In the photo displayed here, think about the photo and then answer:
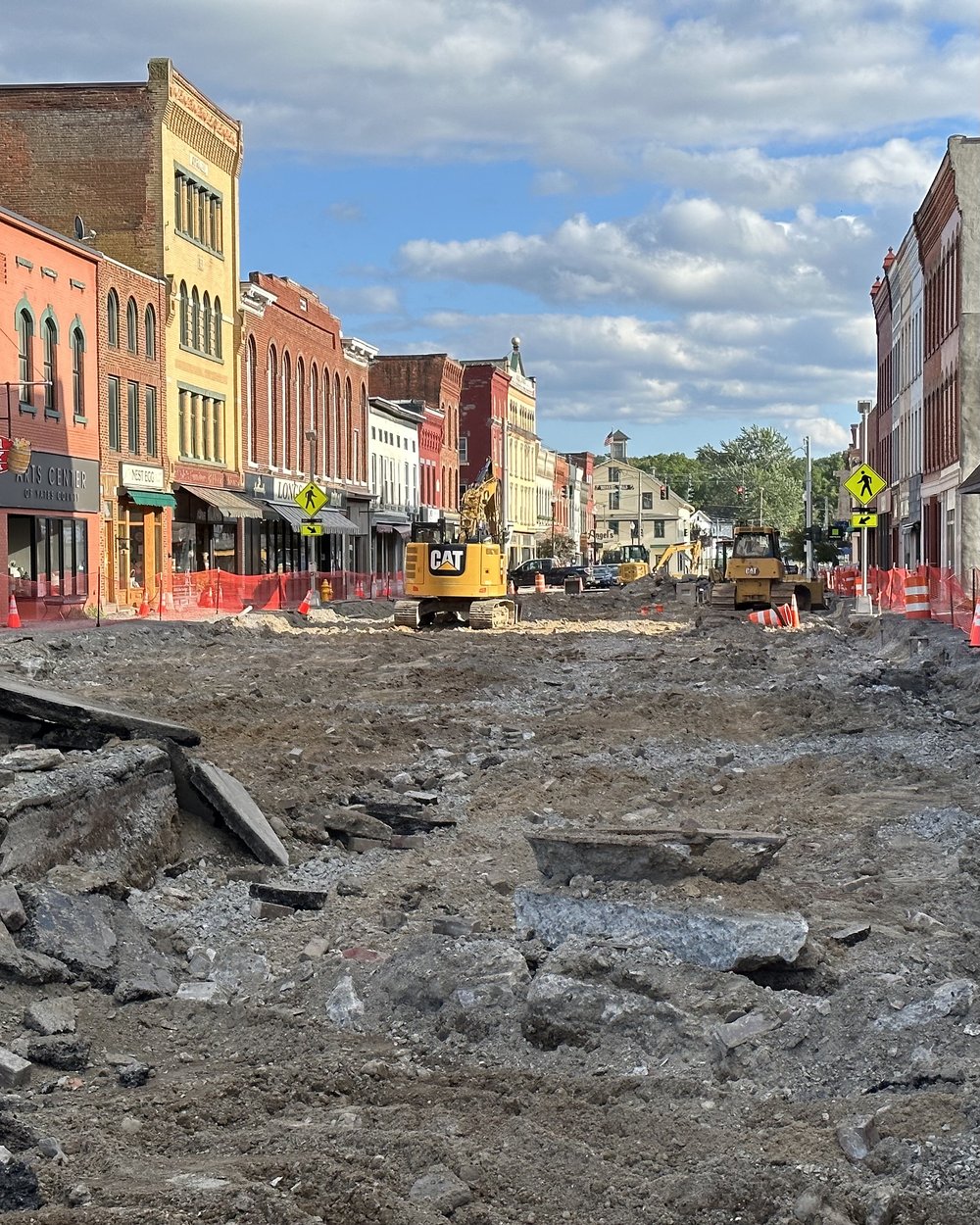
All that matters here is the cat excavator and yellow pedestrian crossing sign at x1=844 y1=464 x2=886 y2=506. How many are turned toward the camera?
1

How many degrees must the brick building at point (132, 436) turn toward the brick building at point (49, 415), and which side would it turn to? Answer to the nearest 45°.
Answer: approximately 45° to its right

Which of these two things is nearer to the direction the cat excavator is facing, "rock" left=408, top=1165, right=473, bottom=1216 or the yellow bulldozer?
the yellow bulldozer

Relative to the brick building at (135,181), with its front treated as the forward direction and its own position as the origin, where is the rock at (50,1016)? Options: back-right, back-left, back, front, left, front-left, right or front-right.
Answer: front-right

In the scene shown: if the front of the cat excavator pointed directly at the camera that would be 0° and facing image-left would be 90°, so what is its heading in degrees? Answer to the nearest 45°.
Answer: approximately 180°

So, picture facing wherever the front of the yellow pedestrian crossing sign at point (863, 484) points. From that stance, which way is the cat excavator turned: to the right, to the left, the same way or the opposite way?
the opposite way

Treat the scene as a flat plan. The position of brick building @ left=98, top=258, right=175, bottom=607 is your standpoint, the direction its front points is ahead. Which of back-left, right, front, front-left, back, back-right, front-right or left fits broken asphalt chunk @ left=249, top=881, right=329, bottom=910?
front-right

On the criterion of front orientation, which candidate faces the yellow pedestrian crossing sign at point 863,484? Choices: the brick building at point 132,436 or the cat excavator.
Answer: the brick building

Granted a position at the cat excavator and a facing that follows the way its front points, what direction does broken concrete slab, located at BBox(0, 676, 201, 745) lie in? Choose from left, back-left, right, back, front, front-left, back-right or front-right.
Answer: back

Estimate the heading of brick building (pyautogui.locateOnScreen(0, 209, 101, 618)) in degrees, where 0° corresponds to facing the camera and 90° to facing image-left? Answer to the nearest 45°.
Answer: approximately 315°

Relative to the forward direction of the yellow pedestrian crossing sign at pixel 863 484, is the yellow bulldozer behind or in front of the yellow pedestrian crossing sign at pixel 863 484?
behind
